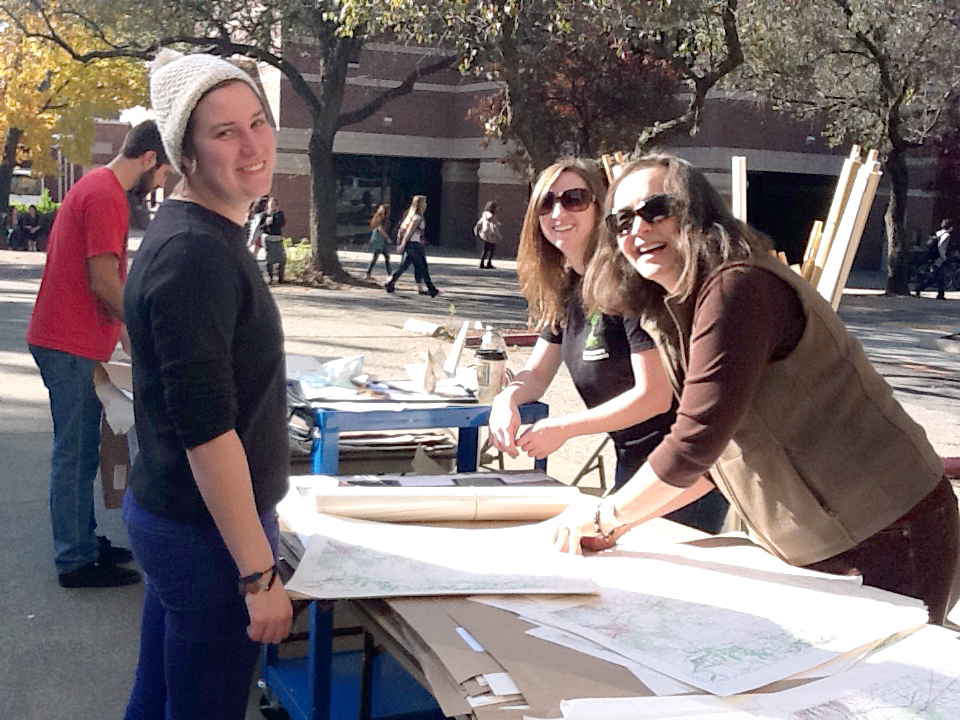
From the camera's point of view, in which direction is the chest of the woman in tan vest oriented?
to the viewer's left

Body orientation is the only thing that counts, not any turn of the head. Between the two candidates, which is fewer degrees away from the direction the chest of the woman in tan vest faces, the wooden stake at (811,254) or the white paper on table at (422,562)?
the white paper on table

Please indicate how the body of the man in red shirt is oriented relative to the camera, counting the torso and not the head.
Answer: to the viewer's right

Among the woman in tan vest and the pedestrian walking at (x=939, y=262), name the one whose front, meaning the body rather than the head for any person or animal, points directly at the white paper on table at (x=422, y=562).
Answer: the woman in tan vest

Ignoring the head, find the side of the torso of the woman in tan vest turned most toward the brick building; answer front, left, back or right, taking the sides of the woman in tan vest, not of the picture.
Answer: right

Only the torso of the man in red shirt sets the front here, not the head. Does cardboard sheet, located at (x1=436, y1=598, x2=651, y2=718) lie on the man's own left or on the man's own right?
on the man's own right

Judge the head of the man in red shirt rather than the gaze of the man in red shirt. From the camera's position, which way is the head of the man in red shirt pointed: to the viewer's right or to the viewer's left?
to the viewer's right
